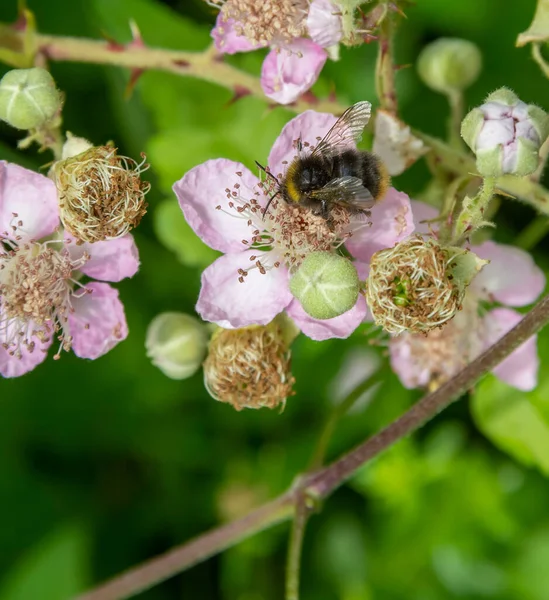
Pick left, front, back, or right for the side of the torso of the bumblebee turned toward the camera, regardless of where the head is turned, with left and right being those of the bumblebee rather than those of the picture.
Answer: left

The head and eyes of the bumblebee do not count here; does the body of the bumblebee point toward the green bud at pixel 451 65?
no

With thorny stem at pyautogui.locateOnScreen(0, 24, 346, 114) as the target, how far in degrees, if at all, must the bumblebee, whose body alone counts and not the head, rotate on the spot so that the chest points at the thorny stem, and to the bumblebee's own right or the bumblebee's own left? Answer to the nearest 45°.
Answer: approximately 45° to the bumblebee's own right

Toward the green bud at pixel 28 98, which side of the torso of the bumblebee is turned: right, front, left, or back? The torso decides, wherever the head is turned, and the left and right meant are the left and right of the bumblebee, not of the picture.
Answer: front
